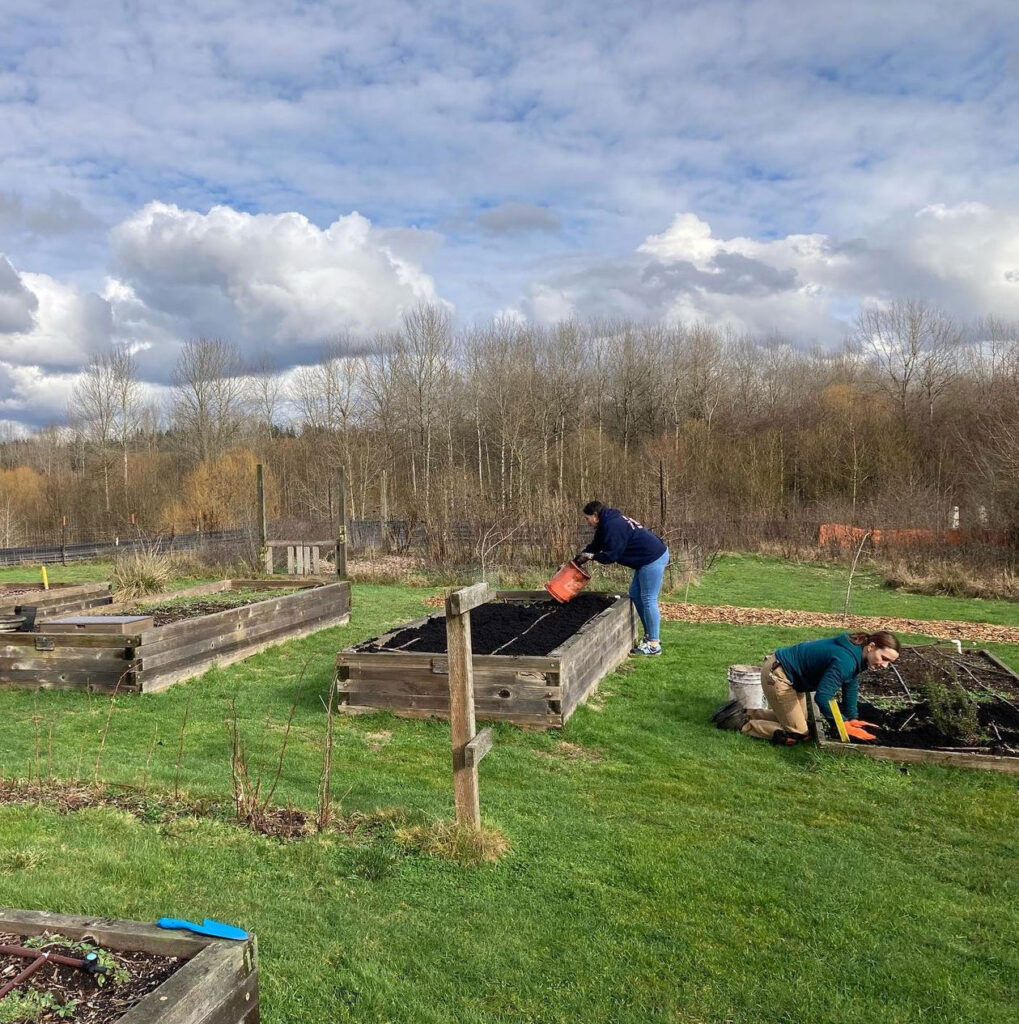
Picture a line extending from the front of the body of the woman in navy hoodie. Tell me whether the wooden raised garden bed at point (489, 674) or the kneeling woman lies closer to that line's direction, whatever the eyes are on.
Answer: the wooden raised garden bed

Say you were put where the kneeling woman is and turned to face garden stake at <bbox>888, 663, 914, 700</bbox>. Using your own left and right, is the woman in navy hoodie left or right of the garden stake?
left

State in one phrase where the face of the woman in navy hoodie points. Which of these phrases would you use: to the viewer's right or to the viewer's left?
to the viewer's left

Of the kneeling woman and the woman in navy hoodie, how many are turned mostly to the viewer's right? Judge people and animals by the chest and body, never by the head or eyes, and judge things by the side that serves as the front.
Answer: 1

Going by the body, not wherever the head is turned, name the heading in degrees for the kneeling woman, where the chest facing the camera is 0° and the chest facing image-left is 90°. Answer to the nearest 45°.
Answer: approximately 270°

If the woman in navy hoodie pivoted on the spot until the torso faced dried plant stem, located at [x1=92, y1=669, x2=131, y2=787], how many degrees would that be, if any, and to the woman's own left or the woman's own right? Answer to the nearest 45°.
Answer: approximately 45° to the woman's own left

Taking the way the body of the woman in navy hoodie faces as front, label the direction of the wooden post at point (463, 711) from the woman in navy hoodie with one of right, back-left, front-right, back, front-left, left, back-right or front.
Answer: left

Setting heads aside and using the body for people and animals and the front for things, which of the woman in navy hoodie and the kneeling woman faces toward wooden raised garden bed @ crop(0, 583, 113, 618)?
the woman in navy hoodie

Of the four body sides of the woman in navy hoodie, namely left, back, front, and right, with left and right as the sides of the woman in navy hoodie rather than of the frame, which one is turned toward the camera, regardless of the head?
left

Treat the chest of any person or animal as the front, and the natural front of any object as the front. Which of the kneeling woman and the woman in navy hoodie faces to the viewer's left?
the woman in navy hoodie

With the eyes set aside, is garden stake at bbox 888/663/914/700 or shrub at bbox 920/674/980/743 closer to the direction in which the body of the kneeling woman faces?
the shrub

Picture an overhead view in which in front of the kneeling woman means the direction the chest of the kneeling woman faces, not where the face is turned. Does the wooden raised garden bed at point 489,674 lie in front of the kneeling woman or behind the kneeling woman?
behind

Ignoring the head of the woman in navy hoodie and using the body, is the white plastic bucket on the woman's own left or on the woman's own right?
on the woman's own left

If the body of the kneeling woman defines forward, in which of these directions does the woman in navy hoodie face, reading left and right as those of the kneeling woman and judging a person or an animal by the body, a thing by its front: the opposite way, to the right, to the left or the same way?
the opposite way

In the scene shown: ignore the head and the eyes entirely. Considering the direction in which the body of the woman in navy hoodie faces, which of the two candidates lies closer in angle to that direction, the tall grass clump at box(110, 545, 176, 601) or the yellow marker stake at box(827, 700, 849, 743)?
the tall grass clump

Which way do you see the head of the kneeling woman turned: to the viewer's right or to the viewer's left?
to the viewer's right
